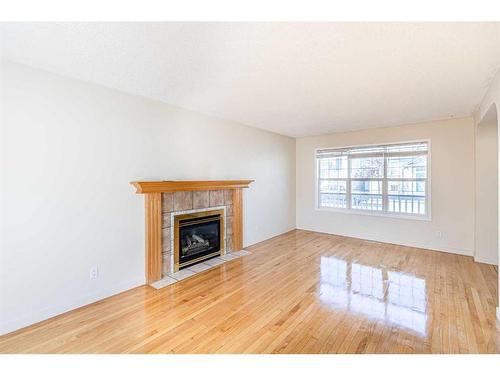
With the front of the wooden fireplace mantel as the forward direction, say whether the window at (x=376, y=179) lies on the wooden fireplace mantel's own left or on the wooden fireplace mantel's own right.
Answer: on the wooden fireplace mantel's own left

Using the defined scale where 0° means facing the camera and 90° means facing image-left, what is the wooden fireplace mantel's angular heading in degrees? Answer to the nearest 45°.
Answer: approximately 315°
